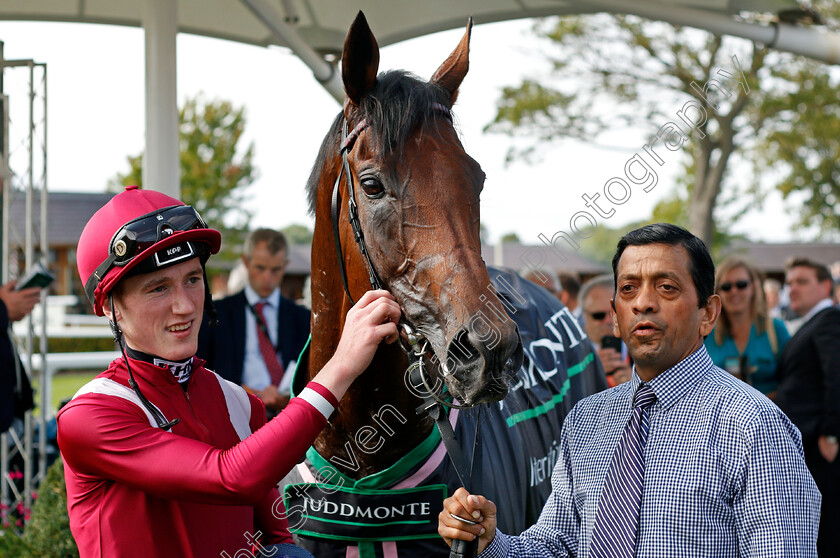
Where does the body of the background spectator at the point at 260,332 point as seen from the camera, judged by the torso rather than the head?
toward the camera

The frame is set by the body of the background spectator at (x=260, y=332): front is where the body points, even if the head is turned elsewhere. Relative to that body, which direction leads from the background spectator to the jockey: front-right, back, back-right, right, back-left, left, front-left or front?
front

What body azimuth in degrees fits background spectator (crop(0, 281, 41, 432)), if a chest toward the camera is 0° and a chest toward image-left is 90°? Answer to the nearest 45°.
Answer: approximately 270°

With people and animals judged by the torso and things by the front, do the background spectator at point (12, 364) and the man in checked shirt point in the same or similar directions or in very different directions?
very different directions

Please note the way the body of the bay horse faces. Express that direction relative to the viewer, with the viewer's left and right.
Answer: facing the viewer and to the left of the viewer

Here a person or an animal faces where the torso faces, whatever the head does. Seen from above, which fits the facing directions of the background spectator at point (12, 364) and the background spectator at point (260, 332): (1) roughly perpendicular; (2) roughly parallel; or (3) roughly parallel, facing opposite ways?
roughly perpendicular

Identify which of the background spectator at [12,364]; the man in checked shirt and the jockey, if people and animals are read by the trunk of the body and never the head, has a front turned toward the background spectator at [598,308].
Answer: the background spectator at [12,364]

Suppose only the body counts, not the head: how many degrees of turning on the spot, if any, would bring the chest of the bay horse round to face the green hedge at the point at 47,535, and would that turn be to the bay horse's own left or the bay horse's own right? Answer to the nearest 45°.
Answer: approximately 90° to the bay horse's own right

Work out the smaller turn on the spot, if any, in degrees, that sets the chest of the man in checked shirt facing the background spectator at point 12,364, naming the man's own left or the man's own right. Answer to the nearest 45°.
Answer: approximately 90° to the man's own right

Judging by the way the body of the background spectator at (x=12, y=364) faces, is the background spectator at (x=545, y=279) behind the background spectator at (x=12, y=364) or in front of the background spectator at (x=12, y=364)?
in front
